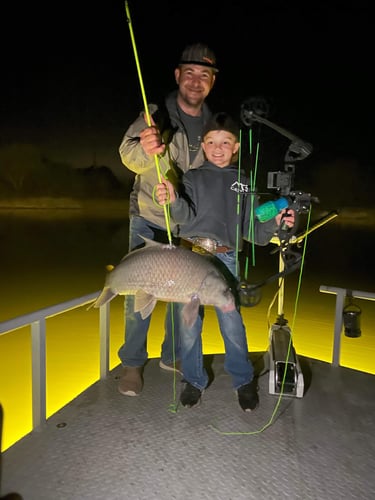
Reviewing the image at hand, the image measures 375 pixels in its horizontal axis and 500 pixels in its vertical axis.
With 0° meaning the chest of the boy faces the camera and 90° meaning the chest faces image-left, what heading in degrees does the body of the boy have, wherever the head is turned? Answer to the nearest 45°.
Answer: approximately 0°
